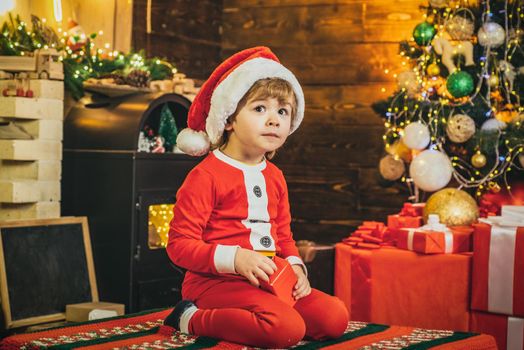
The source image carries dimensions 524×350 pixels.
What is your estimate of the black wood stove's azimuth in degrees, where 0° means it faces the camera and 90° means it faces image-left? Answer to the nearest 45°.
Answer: approximately 315°

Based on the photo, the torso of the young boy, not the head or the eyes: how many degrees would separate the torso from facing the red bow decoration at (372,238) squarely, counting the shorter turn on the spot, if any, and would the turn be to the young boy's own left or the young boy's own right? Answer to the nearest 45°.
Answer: approximately 90° to the young boy's own left

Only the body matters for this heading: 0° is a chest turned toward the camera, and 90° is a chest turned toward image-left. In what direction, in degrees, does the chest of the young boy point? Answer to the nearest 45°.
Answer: approximately 315°

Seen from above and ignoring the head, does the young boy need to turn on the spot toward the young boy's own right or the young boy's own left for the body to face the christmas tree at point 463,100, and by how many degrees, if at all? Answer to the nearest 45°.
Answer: approximately 90° to the young boy's own left

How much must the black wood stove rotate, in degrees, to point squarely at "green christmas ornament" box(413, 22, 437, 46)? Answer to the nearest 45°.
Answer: approximately 45° to its left
